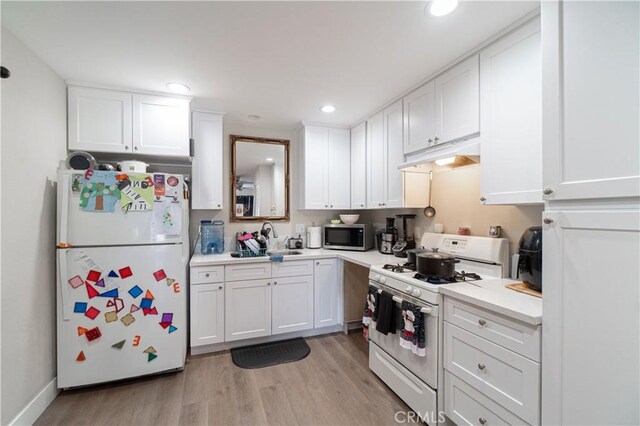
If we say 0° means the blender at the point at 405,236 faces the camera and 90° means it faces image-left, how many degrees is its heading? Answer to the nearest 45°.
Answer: approximately 45°

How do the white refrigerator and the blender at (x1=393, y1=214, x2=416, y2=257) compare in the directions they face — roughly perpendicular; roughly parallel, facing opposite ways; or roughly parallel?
roughly perpendicular

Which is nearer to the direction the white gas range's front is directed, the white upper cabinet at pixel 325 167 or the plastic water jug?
the plastic water jug

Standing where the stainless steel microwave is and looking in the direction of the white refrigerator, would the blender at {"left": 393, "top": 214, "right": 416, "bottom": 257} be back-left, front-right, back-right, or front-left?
back-left

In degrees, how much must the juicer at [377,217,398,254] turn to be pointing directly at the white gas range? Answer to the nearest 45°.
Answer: approximately 45° to its left

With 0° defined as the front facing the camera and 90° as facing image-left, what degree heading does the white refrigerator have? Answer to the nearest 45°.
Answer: approximately 0°

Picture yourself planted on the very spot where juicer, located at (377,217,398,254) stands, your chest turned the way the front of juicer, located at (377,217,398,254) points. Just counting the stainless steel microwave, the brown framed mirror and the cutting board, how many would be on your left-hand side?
1

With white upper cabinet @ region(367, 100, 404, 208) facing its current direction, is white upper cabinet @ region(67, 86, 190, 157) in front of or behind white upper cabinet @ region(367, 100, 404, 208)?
in front

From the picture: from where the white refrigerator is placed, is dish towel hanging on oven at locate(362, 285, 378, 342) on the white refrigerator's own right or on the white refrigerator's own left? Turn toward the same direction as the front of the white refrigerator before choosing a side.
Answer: on the white refrigerator's own left

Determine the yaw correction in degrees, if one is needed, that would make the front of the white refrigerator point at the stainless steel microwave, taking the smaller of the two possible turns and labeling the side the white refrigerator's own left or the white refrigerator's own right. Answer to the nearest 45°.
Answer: approximately 90° to the white refrigerator's own left

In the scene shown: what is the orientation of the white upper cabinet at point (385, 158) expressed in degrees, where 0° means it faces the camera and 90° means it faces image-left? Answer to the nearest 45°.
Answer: approximately 45°

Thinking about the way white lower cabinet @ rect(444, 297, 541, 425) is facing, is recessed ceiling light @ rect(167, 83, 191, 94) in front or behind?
in front
